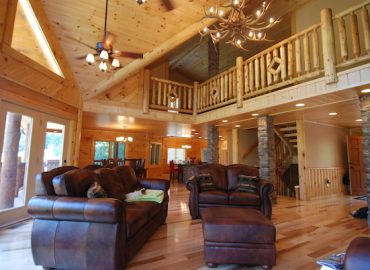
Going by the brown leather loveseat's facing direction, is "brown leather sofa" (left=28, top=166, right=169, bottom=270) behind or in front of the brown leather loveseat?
in front

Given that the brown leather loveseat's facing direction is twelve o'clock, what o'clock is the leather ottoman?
The leather ottoman is roughly at 12 o'clock from the brown leather loveseat.

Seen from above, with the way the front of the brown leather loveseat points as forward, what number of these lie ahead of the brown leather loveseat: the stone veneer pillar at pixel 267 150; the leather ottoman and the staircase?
1

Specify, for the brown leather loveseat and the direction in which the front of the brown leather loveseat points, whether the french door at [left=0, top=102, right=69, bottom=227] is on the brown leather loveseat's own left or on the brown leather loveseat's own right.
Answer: on the brown leather loveseat's own right

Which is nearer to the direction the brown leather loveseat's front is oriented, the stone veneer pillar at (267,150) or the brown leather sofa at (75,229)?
the brown leather sofa

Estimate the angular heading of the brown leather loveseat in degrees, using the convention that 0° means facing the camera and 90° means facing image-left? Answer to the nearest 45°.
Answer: approximately 0°

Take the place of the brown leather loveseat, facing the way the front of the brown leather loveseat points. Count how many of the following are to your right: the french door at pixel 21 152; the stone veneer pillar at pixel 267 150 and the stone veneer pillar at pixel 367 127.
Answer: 1

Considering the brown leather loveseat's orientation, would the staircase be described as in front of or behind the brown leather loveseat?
behind

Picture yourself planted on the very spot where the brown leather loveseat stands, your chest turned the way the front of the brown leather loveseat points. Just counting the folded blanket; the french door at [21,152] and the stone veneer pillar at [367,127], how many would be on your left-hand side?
1

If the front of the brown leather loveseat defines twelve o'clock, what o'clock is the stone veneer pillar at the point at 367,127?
The stone veneer pillar is roughly at 9 o'clock from the brown leather loveseat.

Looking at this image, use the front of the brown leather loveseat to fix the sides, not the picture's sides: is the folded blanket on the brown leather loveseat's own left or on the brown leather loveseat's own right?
on the brown leather loveseat's own right

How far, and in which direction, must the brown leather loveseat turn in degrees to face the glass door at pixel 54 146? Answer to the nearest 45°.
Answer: approximately 90° to its right

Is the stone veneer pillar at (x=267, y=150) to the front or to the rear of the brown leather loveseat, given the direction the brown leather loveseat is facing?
to the rear

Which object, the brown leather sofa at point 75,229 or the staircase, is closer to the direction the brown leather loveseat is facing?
the brown leather sofa

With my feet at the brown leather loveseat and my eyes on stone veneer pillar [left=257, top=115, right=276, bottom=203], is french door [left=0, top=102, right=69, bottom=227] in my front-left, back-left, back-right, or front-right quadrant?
back-left
